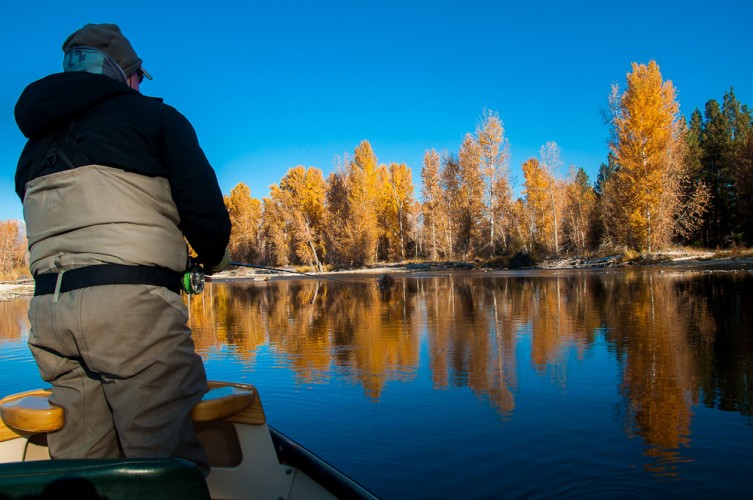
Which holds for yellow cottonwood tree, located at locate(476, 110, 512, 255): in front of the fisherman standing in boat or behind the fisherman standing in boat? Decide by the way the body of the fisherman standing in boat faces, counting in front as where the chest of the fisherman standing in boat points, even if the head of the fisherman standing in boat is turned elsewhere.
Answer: in front

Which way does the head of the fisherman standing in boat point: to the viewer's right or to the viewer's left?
to the viewer's right

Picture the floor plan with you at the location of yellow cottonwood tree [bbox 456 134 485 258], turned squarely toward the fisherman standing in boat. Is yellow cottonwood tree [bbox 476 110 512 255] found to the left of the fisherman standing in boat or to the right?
left

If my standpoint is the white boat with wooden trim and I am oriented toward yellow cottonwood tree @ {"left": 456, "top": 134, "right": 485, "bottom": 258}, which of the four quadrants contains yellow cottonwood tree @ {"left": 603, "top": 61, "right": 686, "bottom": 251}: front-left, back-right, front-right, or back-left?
front-right

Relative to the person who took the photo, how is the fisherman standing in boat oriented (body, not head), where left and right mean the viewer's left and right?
facing away from the viewer and to the right of the viewer

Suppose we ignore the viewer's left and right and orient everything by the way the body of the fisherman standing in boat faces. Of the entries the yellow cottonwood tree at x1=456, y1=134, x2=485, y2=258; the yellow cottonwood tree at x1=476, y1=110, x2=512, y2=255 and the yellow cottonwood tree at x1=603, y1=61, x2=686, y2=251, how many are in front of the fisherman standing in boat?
3

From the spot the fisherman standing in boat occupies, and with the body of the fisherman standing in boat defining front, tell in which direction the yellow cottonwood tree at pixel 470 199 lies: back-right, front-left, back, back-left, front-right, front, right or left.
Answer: front

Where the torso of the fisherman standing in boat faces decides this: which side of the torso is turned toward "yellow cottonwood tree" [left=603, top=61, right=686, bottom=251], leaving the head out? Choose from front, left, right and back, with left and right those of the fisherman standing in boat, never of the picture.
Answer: front
